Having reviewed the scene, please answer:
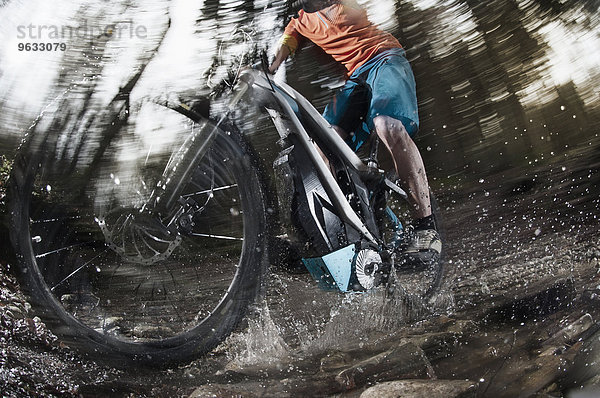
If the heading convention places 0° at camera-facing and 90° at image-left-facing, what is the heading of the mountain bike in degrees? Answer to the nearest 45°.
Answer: approximately 45°

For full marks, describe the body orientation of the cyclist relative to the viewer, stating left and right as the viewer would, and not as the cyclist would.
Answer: facing the viewer and to the left of the viewer
